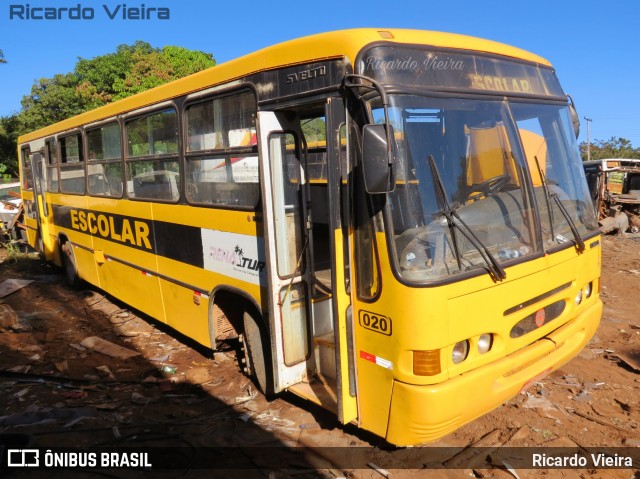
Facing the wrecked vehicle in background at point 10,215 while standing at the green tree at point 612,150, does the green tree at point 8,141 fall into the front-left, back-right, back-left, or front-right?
front-right

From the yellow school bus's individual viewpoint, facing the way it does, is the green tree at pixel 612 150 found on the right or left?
on its left

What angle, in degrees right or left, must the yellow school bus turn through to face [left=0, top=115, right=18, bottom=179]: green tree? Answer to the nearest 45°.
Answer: approximately 180°

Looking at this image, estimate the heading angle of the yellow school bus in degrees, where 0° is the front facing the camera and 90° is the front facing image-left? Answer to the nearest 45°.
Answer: approximately 315°

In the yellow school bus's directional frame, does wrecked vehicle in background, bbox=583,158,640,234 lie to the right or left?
on its left

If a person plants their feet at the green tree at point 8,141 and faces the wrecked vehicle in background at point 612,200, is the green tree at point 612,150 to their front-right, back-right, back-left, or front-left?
front-left

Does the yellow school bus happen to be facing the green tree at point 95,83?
no

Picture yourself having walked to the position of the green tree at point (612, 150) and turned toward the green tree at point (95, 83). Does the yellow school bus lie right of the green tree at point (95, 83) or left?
left
